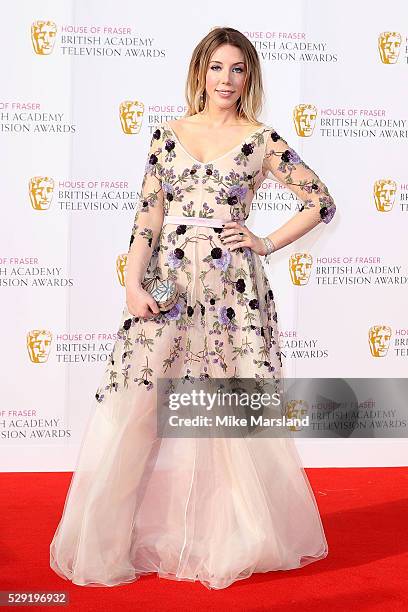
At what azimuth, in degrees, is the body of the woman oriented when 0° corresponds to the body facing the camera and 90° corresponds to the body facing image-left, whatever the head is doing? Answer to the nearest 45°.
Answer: approximately 0°
